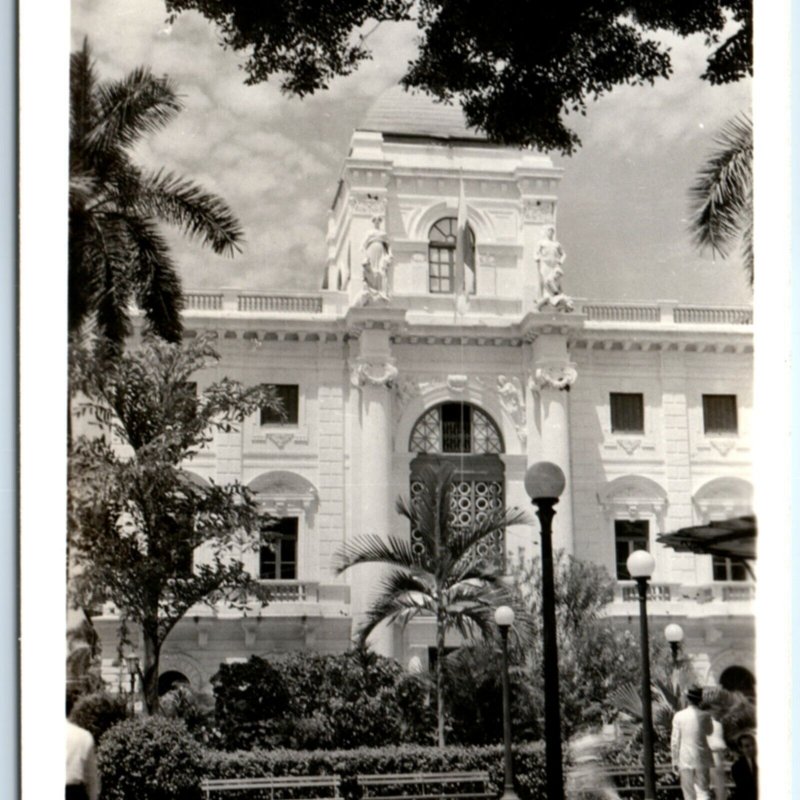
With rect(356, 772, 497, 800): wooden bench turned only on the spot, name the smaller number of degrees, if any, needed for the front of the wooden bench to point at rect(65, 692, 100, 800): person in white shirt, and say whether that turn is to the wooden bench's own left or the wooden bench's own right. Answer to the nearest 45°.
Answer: approximately 90° to the wooden bench's own right

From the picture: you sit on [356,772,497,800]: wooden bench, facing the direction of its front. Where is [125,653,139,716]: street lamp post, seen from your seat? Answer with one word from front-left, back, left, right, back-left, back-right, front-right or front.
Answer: right

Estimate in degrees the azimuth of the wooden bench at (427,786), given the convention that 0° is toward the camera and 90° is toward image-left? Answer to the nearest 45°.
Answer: approximately 0°
